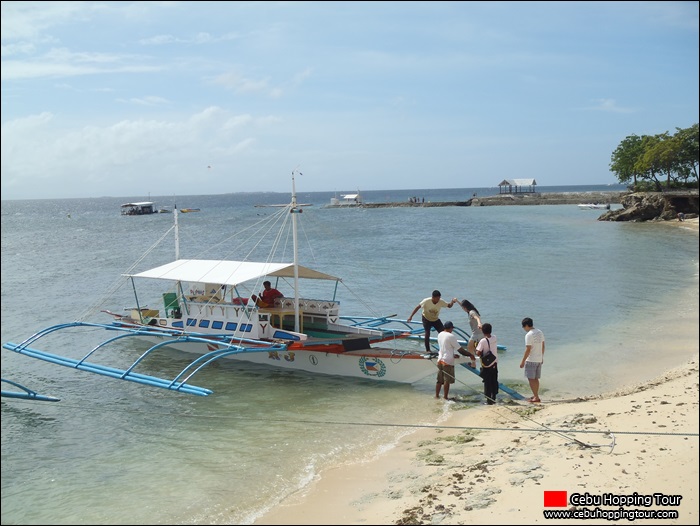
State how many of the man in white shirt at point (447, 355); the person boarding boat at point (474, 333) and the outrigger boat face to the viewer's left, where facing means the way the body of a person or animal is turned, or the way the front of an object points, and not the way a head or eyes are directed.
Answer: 1

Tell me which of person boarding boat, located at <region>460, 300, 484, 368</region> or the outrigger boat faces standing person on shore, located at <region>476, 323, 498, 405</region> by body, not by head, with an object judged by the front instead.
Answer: the outrigger boat

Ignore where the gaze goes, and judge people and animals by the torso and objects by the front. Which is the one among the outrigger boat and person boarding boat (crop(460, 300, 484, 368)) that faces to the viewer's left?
the person boarding boat

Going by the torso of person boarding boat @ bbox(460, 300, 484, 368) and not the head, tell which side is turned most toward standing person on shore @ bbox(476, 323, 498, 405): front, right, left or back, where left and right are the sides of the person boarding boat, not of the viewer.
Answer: left

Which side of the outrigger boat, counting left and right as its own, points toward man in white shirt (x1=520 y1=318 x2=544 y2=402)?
front

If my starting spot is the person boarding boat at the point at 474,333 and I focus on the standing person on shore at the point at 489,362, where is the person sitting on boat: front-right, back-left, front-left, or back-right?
back-right

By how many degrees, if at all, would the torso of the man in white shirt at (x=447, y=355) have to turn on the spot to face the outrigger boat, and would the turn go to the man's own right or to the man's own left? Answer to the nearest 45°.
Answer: approximately 90° to the man's own left

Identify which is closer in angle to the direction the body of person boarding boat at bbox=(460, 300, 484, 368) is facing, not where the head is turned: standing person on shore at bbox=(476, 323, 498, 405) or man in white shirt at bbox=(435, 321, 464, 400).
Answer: the man in white shirt

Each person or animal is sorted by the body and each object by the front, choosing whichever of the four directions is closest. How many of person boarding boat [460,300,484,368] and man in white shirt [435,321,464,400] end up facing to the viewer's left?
1

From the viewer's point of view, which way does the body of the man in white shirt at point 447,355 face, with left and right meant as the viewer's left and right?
facing away from the viewer and to the right of the viewer

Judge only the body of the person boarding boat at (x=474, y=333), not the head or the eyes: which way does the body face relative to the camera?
to the viewer's left

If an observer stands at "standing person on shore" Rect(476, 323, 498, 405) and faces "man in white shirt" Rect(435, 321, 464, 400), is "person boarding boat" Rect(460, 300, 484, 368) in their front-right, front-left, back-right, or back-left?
front-right

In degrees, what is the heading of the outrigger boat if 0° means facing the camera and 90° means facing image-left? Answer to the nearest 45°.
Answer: approximately 315°
